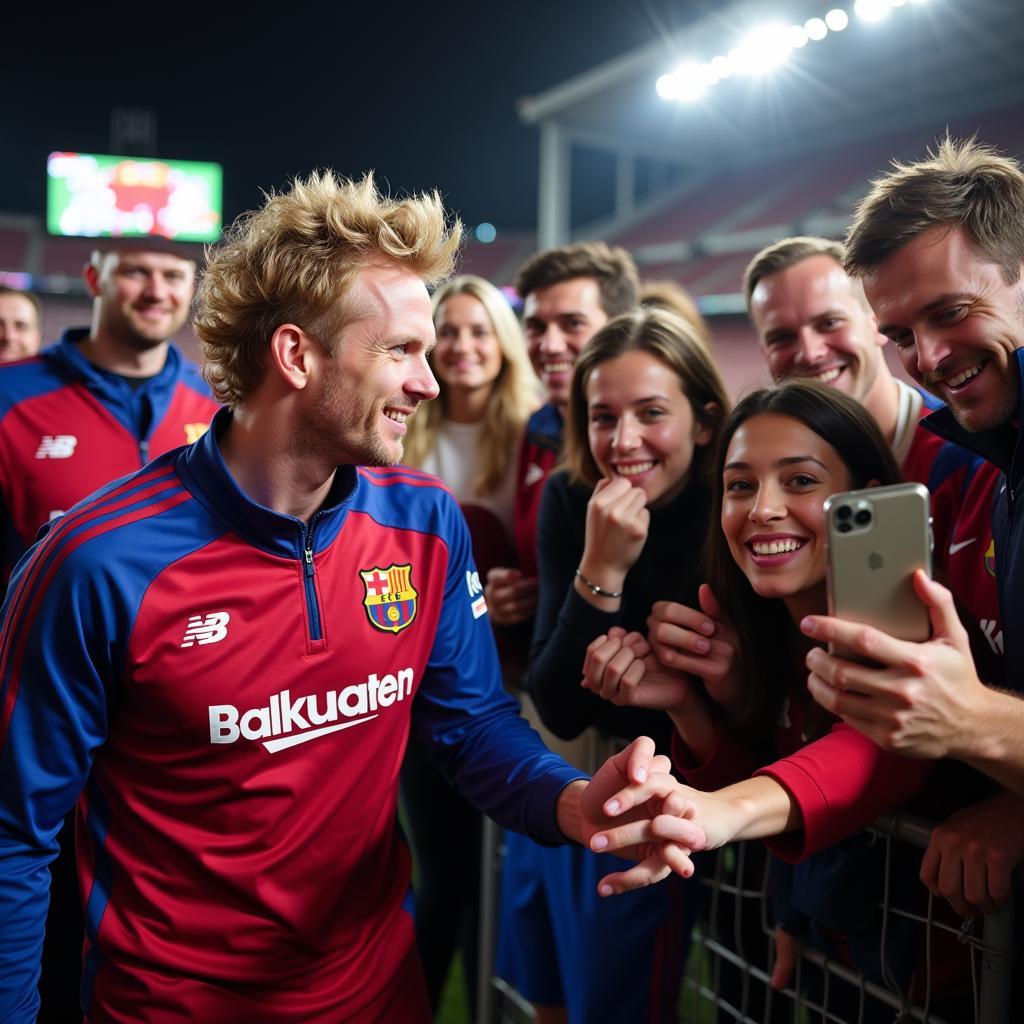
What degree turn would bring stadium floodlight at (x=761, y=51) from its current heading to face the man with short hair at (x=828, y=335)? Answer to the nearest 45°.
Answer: approximately 45° to its left

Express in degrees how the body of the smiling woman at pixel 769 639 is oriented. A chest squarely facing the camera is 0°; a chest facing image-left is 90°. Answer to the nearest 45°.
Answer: approximately 45°

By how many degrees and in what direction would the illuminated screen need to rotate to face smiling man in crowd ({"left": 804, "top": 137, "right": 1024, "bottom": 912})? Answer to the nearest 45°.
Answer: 0° — it already faces them

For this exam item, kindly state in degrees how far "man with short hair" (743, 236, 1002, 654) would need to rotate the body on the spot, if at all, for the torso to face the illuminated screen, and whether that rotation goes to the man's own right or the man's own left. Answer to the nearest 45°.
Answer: approximately 90° to the man's own right

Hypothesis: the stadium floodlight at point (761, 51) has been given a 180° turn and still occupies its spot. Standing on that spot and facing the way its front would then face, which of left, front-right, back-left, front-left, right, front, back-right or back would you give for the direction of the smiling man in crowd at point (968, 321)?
back-right

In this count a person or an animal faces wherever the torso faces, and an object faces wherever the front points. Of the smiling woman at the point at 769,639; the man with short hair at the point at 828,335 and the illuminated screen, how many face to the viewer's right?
0

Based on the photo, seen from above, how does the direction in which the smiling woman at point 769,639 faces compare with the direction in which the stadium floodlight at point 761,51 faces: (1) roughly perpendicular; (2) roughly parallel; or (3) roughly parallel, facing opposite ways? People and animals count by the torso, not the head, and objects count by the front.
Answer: roughly parallel

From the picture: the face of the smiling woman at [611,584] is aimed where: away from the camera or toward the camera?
toward the camera

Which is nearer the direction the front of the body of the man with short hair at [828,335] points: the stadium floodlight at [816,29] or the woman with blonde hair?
the woman with blonde hair

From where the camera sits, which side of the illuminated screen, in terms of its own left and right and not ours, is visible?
front

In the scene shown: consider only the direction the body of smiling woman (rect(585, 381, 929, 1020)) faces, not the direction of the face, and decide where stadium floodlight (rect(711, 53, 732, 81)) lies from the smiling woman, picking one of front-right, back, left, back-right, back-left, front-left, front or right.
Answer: back-right

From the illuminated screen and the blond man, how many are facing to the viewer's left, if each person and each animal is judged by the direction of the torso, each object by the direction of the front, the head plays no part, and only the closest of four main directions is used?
0

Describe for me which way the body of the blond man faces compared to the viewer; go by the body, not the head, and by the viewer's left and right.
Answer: facing the viewer and to the right of the viewer

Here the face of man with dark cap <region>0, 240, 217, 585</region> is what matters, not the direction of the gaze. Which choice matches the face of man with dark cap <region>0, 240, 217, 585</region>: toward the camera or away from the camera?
toward the camera

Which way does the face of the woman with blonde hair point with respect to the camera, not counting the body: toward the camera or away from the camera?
toward the camera

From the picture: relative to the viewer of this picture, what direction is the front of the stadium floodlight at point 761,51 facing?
facing the viewer and to the left of the viewer

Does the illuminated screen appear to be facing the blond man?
yes
